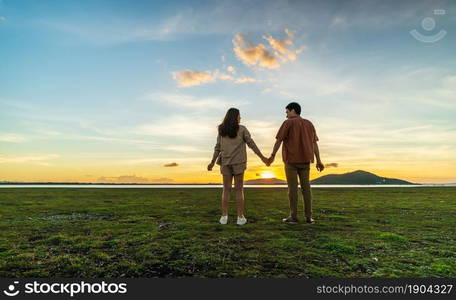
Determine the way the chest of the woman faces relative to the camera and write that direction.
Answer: away from the camera

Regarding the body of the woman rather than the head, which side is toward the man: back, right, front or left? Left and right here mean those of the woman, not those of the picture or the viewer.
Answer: right
